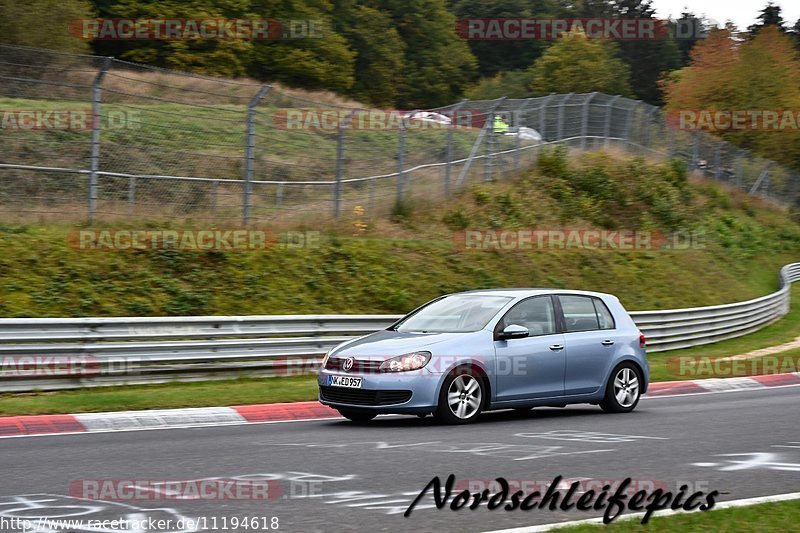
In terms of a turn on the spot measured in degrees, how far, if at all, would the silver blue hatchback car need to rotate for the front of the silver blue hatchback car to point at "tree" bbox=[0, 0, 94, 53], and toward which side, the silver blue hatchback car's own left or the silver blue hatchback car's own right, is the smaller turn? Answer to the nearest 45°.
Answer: approximately 90° to the silver blue hatchback car's own right

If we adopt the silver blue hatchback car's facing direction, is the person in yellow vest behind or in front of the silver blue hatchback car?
behind

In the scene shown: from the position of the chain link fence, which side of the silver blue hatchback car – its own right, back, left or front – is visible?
right

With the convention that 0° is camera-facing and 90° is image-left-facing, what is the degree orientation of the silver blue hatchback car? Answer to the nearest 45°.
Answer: approximately 45°

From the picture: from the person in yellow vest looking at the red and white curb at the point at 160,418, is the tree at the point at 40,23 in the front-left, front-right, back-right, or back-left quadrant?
back-right

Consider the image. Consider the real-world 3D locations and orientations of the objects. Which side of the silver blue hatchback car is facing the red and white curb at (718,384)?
back
